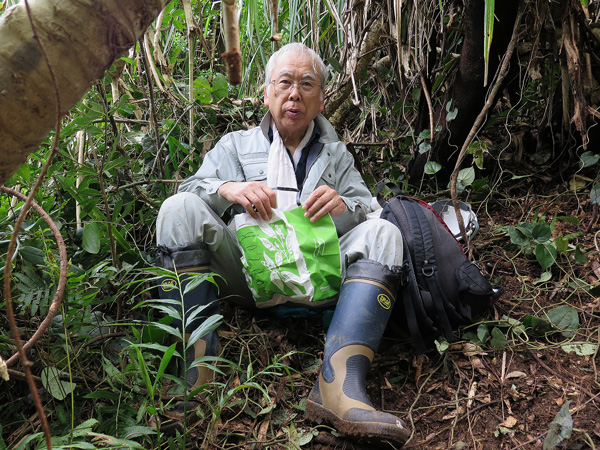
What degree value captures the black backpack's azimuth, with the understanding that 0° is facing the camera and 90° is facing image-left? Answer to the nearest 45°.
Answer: approximately 270°

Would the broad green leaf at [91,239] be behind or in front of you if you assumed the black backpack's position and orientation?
behind

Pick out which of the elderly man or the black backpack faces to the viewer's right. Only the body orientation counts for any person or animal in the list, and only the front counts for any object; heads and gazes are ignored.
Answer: the black backpack

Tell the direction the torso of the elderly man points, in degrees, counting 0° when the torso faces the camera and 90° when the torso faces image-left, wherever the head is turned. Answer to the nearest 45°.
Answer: approximately 0°

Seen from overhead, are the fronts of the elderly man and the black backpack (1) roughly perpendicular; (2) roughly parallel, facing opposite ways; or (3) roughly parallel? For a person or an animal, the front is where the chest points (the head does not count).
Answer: roughly perpendicular
